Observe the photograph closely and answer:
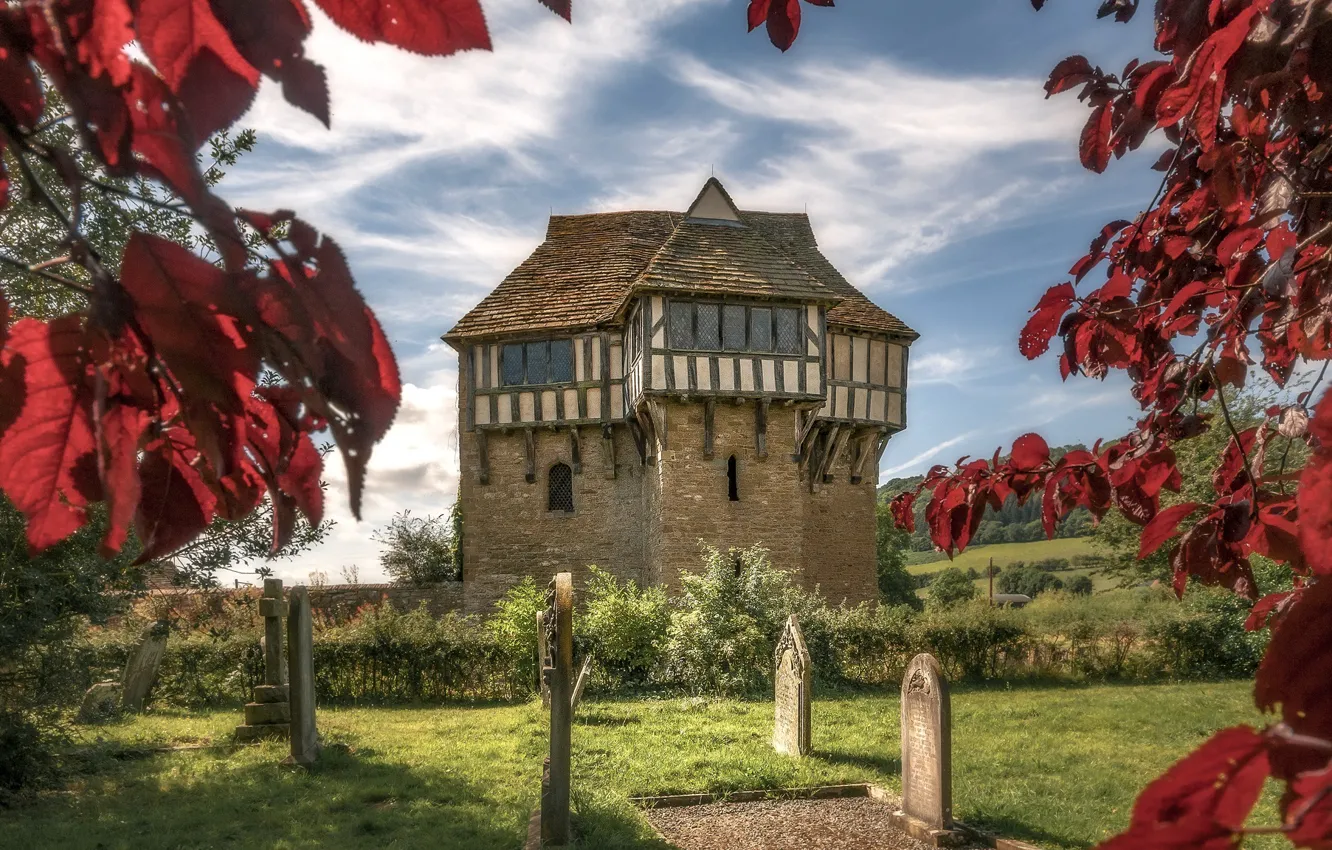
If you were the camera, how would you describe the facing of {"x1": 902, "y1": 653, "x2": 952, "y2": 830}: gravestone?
facing the viewer and to the left of the viewer
